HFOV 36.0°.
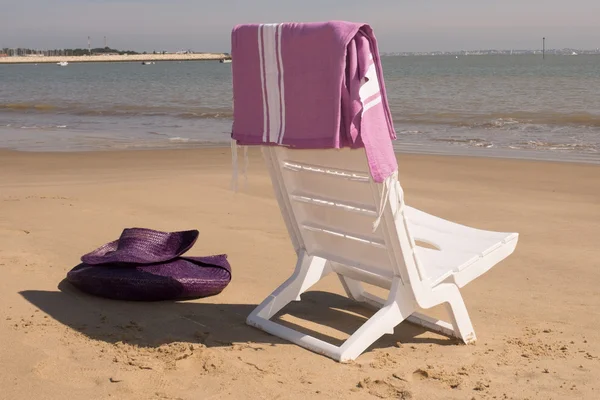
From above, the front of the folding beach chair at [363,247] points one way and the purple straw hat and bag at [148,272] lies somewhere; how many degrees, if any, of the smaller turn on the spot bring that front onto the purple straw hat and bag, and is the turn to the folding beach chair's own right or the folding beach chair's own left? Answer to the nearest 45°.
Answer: approximately 90° to the folding beach chair's own left

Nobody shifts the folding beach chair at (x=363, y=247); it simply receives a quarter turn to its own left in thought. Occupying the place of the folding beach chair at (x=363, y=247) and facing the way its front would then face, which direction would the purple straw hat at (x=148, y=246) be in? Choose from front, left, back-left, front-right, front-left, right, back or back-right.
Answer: front

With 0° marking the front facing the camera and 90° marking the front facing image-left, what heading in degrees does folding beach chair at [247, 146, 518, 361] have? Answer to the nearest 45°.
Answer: approximately 225°
